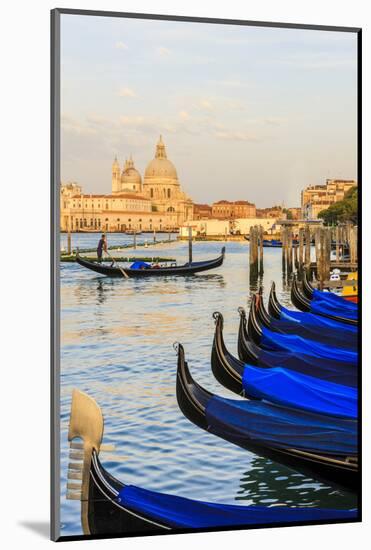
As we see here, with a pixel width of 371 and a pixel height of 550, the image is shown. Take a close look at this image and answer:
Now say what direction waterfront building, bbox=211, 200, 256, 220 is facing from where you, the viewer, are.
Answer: facing the viewer

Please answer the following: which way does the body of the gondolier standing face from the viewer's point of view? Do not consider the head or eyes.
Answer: to the viewer's right

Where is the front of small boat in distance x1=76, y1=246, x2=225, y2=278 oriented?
to the viewer's right

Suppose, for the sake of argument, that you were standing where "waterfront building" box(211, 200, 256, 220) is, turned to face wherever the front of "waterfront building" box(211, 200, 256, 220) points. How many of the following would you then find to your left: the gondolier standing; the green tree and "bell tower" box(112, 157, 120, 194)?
1

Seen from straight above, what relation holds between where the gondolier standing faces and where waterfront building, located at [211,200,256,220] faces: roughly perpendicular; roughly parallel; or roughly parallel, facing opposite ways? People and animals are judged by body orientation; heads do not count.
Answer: roughly perpendicular

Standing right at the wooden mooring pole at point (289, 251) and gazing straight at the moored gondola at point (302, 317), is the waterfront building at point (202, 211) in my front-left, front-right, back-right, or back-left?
back-right
